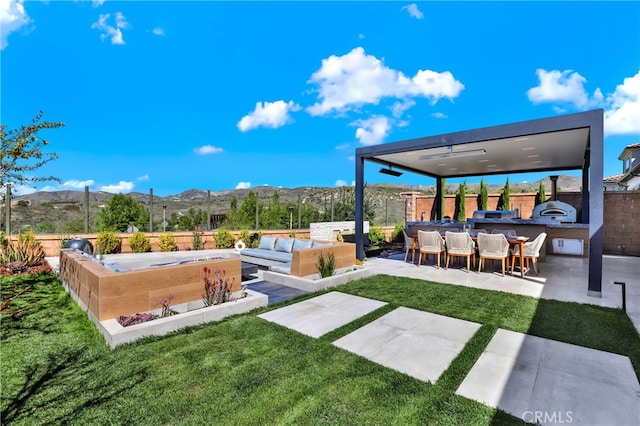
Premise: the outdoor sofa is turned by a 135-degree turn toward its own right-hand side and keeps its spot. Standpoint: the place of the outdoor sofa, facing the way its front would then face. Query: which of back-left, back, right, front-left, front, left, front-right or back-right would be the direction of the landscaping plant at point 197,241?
front-left

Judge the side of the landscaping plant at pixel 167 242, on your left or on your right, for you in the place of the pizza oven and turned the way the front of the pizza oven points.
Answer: on your right

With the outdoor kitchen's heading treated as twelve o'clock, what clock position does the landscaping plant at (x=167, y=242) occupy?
The landscaping plant is roughly at 2 o'clock from the outdoor kitchen.

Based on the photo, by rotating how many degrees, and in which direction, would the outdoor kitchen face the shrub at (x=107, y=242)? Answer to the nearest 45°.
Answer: approximately 45° to its right

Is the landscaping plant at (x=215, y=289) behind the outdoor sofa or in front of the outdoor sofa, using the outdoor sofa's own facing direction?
in front

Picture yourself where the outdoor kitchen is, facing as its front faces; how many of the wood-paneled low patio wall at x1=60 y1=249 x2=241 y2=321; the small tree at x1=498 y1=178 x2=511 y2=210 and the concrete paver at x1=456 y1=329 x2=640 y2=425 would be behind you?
1

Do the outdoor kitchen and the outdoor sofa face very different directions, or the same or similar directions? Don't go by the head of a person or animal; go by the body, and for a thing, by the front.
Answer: same or similar directions

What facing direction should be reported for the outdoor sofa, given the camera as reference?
facing the viewer and to the left of the viewer

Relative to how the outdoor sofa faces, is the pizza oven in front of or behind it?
behind

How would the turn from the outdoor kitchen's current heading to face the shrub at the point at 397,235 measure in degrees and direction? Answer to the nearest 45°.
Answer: approximately 90° to its right

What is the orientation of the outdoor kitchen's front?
toward the camera

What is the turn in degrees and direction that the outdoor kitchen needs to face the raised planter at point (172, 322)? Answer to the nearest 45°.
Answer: approximately 45° to its right

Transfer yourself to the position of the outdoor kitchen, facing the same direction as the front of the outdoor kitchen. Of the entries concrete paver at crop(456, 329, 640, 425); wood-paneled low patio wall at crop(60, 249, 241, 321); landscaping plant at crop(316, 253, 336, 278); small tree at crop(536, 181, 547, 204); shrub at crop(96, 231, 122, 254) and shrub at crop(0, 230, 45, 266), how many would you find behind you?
1

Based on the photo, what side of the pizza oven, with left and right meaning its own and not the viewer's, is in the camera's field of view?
front

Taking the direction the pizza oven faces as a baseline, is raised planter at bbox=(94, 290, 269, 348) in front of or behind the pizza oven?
in front

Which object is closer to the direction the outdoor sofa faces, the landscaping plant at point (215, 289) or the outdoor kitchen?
the landscaping plant
